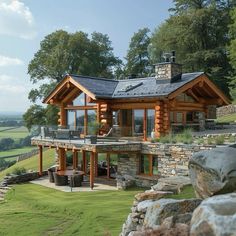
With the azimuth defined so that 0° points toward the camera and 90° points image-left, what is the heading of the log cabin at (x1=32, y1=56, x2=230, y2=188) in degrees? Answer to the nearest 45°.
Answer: approximately 45°

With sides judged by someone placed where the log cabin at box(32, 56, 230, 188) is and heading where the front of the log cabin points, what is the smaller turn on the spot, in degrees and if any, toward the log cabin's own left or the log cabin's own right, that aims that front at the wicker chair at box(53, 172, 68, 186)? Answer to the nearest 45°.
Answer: approximately 45° to the log cabin's own right

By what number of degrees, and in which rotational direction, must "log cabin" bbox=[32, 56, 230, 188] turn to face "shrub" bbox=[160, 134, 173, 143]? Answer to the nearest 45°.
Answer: approximately 90° to its left

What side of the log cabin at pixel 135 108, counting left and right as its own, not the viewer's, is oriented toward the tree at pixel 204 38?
back

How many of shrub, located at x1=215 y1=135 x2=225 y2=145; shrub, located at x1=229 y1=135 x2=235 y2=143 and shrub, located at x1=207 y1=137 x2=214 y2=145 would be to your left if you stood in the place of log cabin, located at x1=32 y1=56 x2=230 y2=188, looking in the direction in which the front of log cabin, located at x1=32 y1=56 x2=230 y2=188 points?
3

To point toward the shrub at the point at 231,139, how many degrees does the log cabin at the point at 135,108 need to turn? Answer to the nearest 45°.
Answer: approximately 90° to its left

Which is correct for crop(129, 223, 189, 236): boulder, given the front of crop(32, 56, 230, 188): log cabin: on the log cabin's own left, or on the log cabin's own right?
on the log cabin's own left

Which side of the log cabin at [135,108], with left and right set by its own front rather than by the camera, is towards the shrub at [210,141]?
left

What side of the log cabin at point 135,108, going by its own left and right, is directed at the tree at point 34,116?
right
